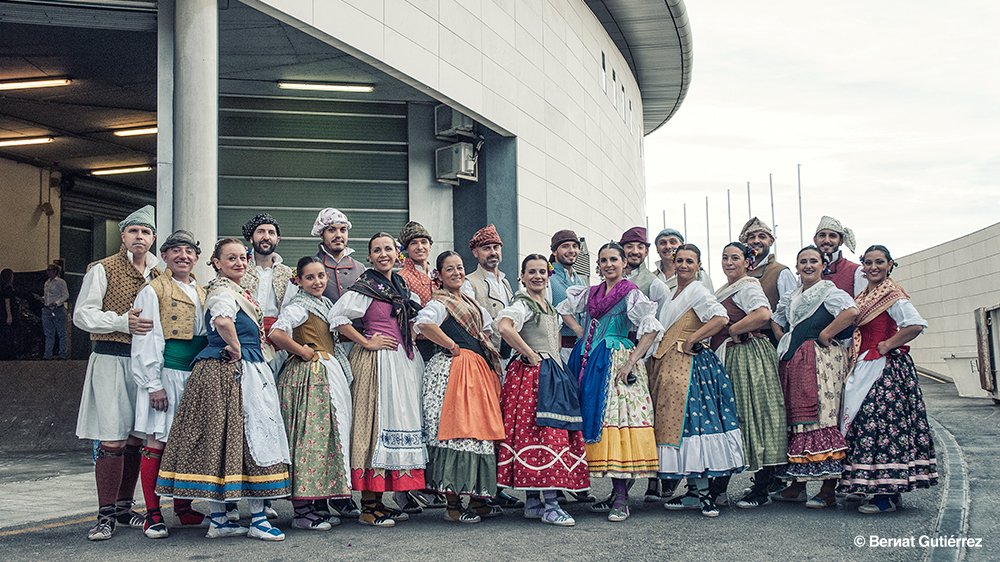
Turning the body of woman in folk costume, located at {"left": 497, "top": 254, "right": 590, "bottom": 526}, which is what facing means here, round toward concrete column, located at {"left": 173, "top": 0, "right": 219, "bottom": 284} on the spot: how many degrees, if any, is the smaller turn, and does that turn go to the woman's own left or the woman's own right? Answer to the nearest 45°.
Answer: approximately 180°

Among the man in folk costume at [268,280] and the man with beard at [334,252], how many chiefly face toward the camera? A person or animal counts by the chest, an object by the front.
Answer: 2

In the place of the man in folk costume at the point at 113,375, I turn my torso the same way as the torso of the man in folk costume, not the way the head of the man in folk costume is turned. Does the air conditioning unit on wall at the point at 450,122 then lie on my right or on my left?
on my left

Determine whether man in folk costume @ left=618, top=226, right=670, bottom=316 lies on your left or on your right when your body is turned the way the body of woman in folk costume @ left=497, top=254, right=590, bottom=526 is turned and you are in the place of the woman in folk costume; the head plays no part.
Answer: on your left

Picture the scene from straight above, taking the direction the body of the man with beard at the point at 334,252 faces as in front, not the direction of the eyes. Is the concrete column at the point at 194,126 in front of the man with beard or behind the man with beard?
behind

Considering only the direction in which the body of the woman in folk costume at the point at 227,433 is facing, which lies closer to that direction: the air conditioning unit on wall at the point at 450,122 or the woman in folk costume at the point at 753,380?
the woman in folk costume

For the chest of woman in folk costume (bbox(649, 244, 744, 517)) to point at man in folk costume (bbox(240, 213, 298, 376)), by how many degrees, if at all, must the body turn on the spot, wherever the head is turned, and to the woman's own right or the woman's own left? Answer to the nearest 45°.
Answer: approximately 45° to the woman's own right

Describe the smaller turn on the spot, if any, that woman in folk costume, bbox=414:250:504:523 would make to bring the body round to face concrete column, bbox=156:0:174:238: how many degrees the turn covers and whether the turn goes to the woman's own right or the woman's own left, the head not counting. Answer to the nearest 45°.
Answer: approximately 180°

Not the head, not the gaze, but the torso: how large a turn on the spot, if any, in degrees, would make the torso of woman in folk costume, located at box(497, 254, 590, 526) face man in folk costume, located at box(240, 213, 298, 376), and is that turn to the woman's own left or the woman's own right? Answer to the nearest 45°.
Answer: approximately 135° to the woman's own right

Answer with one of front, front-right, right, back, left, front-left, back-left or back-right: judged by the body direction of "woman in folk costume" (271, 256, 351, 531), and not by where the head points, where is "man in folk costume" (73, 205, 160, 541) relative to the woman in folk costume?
back-right
